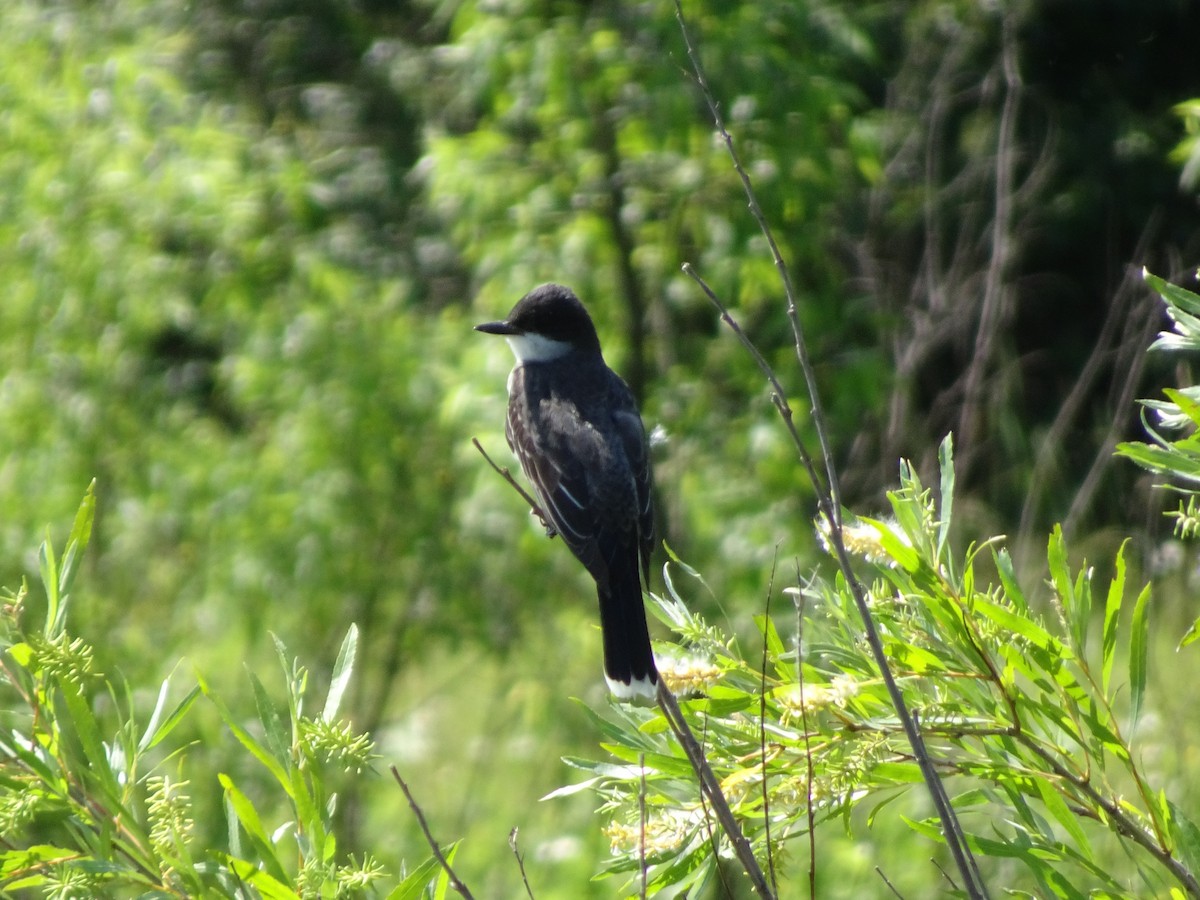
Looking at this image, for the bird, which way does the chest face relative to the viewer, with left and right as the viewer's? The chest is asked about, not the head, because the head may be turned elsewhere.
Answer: facing away from the viewer and to the left of the viewer

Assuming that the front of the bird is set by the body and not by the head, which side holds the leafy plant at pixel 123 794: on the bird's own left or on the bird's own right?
on the bird's own left
